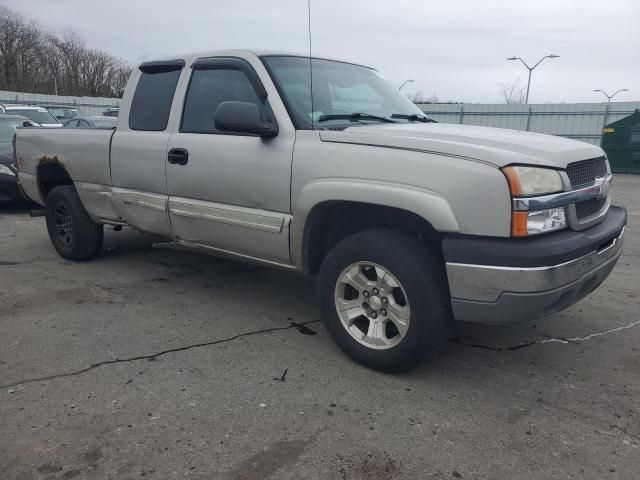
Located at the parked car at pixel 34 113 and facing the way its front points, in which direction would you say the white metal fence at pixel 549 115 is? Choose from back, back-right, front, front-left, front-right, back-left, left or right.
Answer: front-left

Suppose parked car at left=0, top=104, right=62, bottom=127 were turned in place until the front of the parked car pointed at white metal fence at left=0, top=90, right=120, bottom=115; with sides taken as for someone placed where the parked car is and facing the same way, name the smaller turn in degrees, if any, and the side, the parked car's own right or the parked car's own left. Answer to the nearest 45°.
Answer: approximately 135° to the parked car's own left

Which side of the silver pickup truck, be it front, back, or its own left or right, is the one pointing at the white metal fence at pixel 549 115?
left

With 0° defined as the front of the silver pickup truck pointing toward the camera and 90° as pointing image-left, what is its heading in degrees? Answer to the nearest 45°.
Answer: approximately 315°

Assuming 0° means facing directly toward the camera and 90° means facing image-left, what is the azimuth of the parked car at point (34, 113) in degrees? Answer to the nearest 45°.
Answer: approximately 315°

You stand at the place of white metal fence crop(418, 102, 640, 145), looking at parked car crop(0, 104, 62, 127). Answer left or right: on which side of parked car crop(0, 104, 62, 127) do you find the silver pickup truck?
left

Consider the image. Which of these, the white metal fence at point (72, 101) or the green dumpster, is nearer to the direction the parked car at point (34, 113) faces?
the green dumpster

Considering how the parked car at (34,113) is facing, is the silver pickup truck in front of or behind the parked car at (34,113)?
in front

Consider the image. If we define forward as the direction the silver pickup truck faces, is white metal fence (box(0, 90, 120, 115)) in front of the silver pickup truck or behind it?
behind

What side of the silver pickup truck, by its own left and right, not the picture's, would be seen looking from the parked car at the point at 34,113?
back

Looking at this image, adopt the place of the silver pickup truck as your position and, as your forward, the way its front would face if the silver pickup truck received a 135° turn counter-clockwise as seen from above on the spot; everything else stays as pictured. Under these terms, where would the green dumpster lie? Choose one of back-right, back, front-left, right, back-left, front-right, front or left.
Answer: front-right
